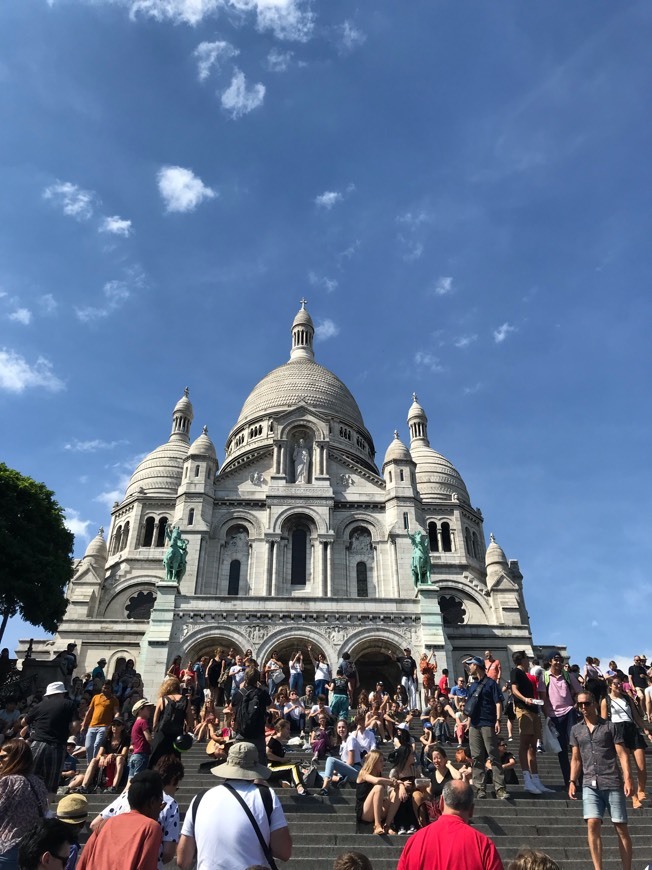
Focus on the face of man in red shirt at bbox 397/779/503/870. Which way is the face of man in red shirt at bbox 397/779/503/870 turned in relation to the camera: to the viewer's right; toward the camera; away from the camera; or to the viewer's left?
away from the camera

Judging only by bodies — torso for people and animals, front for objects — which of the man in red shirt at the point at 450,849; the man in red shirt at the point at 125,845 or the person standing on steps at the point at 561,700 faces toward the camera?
the person standing on steps

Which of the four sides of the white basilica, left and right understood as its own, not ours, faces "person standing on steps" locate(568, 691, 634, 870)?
front

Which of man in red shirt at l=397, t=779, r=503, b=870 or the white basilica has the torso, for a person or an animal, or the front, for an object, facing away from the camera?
the man in red shirt

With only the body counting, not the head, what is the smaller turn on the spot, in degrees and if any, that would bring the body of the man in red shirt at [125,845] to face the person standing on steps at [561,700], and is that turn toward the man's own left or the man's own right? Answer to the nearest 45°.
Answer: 0° — they already face them

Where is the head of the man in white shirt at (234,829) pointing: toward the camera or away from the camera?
away from the camera

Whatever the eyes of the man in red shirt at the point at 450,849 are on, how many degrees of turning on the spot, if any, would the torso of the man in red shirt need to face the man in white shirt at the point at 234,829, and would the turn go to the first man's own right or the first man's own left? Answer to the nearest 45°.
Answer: approximately 90° to the first man's own left

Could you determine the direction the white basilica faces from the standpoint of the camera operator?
facing the viewer

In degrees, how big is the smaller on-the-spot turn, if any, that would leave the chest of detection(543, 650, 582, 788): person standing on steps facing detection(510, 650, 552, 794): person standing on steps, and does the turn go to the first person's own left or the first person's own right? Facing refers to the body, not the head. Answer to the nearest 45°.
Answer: approximately 90° to the first person's own right

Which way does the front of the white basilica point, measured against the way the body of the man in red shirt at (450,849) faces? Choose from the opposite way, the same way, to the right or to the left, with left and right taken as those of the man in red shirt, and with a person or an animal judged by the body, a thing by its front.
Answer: the opposite way

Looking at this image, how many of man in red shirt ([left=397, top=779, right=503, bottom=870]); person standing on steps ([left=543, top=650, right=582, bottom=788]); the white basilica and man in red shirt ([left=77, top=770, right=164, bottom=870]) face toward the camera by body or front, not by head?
2

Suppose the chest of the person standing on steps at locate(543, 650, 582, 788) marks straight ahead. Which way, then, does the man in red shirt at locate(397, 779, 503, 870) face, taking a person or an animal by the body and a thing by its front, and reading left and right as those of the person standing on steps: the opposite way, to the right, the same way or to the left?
the opposite way

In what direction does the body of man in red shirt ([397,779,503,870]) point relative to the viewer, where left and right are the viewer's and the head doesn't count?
facing away from the viewer

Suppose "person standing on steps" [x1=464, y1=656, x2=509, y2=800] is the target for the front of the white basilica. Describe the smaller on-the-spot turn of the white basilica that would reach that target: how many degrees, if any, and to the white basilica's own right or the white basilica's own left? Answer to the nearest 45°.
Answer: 0° — it already faces them

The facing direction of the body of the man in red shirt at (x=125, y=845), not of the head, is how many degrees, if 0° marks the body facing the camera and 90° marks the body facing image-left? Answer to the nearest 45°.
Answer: approximately 225°
